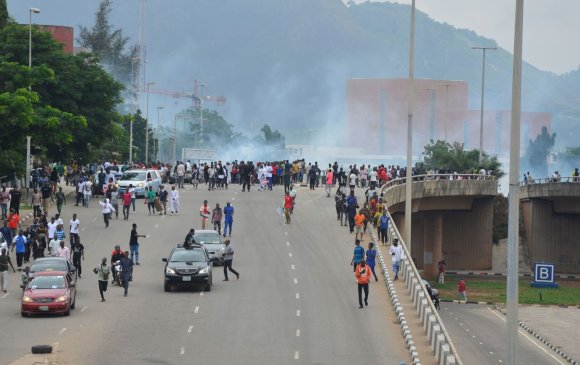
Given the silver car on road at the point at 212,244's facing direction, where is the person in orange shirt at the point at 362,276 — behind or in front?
in front

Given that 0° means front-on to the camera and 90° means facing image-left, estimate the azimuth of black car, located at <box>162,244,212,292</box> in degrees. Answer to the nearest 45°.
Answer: approximately 0°

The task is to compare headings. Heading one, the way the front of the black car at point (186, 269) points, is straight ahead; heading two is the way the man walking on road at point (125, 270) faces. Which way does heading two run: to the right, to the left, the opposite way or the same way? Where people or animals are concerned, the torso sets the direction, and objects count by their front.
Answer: the same way

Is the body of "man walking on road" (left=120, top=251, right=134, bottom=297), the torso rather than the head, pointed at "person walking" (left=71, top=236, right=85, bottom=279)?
no

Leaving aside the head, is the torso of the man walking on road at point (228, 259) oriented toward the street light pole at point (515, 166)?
no

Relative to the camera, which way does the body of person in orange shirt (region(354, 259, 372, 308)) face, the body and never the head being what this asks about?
toward the camera

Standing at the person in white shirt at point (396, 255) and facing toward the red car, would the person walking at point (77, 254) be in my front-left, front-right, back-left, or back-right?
front-right

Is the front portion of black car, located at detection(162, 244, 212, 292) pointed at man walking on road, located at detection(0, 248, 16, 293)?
no

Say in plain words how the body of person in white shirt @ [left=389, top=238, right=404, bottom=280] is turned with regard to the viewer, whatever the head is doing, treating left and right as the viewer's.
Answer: facing the viewer

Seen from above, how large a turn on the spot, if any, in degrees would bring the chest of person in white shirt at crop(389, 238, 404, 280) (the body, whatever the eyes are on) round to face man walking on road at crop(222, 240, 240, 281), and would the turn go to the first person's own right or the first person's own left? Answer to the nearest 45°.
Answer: approximately 90° to the first person's own right

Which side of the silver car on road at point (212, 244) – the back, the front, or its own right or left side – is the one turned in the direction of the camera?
front

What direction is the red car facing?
toward the camera
